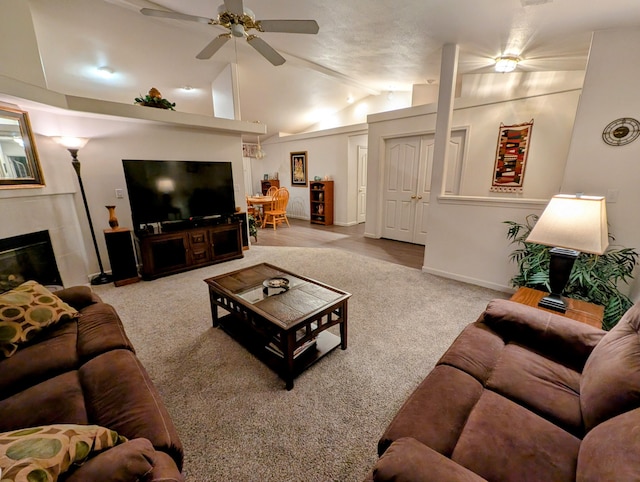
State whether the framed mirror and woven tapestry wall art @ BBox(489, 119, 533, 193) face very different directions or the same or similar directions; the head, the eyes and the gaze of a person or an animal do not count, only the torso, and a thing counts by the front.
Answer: very different directions

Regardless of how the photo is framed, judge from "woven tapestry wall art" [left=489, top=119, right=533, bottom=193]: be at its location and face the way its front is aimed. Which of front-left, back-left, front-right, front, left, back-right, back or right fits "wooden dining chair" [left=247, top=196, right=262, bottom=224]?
front-right

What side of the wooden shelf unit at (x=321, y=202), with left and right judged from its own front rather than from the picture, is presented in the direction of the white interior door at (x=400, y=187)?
left

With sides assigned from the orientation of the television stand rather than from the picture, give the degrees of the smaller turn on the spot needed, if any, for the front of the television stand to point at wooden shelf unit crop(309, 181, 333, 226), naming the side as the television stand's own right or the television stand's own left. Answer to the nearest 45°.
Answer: approximately 90° to the television stand's own left

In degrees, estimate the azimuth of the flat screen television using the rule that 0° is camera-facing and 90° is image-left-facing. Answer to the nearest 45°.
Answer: approximately 315°

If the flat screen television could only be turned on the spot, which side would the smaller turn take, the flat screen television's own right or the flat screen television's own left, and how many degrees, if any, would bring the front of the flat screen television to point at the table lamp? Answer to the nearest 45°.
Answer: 0° — it already faces it

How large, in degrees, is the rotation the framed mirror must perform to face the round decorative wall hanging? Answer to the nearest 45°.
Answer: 0° — it already faces it

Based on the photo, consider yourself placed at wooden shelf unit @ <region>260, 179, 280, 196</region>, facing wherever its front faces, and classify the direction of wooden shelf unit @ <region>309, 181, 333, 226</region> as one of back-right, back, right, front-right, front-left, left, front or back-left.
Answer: left

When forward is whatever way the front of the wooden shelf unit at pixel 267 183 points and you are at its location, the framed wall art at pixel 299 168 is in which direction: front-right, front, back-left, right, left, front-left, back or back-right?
left
